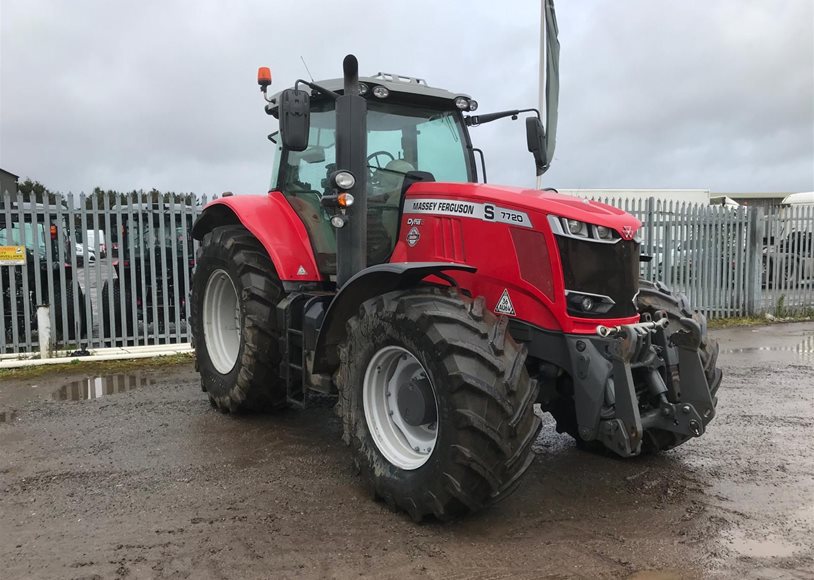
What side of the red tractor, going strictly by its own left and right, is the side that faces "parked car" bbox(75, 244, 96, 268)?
back

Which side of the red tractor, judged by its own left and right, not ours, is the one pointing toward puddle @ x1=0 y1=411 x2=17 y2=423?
back

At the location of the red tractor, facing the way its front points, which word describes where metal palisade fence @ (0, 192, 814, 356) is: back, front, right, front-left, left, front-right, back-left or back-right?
back

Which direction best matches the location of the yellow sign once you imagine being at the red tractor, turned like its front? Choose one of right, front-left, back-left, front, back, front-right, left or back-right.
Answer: back

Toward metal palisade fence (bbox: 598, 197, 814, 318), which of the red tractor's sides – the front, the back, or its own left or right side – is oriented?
left

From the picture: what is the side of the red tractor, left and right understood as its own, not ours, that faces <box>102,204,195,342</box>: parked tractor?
back

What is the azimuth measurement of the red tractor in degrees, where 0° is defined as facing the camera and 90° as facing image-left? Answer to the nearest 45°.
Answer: approximately 315°
